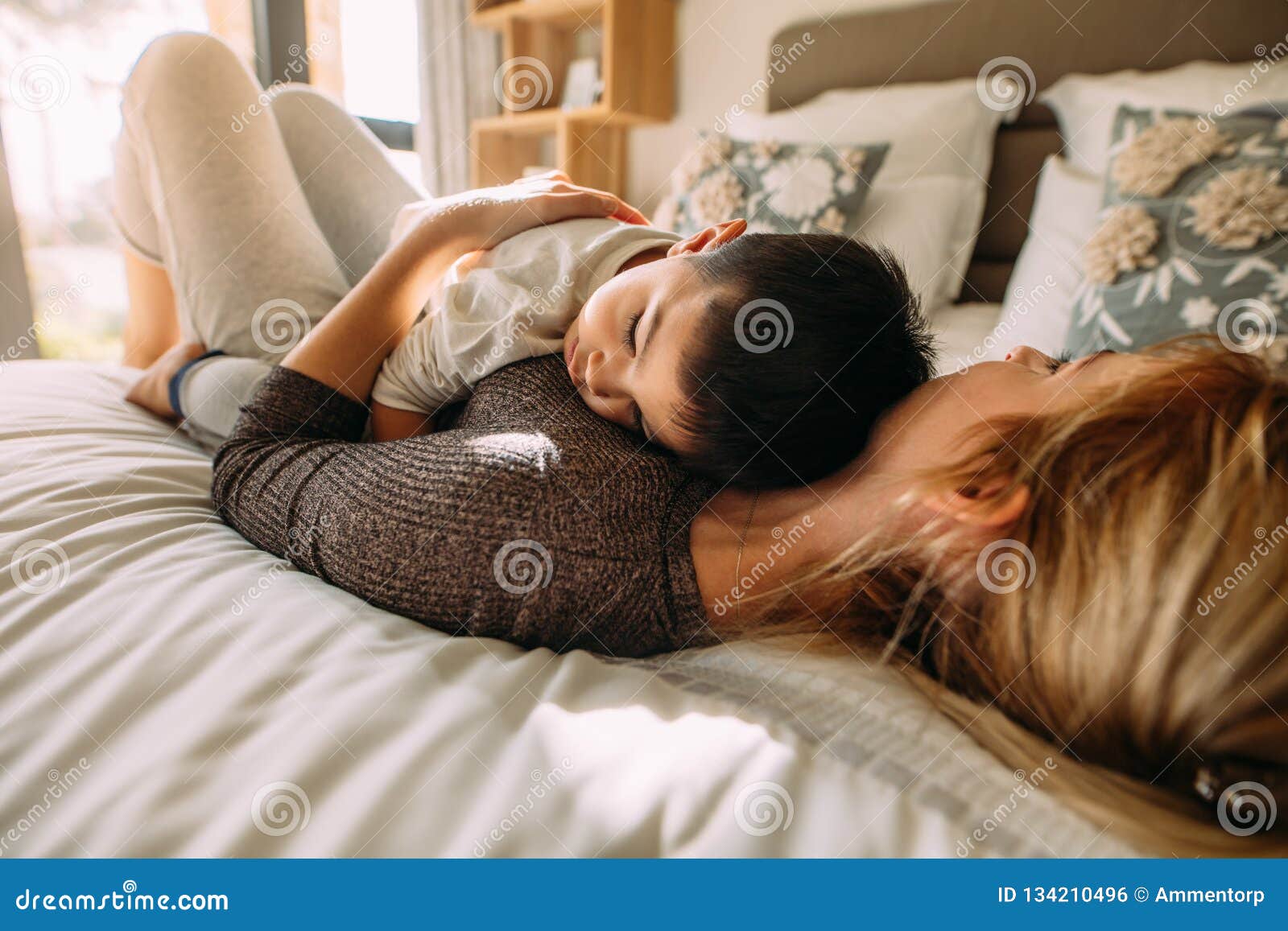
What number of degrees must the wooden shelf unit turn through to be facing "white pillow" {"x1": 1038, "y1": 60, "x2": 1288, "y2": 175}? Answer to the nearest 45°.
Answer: approximately 90° to its left

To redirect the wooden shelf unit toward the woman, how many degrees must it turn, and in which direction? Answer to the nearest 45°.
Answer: approximately 45° to its left

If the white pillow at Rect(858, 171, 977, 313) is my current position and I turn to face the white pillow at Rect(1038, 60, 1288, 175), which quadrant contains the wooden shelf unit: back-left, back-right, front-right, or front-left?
back-left

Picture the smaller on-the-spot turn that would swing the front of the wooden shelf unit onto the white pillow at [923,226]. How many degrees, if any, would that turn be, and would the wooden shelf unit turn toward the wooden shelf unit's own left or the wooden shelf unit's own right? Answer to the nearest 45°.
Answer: approximately 90° to the wooden shelf unit's own left

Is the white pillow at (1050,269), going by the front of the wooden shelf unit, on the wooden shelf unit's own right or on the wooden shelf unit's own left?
on the wooden shelf unit's own left

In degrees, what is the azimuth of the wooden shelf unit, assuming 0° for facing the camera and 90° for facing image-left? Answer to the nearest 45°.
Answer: approximately 45°
